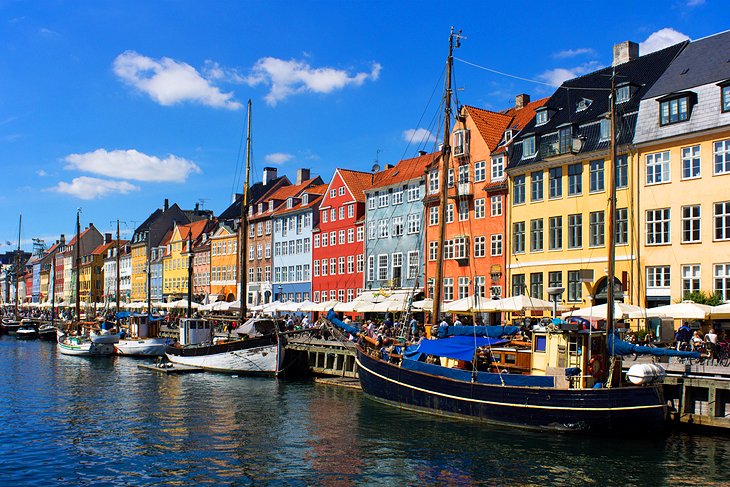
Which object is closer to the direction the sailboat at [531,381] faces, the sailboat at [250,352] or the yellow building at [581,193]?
the sailboat

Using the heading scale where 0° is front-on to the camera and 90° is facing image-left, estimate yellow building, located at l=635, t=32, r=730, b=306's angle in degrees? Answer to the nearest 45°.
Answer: approximately 45°

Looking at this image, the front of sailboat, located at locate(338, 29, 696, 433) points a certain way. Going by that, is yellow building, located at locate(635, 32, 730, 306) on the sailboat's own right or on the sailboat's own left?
on the sailboat's own right

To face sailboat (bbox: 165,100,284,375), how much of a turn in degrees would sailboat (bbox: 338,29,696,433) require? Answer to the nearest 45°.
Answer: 0° — it already faces it

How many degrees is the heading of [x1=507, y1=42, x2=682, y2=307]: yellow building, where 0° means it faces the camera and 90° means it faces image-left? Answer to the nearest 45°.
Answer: approximately 45°

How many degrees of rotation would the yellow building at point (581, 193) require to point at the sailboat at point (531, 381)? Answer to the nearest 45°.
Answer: approximately 45° to its left

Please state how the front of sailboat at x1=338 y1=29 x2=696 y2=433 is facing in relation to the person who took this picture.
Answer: facing away from the viewer and to the left of the viewer

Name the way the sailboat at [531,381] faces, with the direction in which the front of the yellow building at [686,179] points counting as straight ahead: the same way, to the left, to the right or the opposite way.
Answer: to the right
